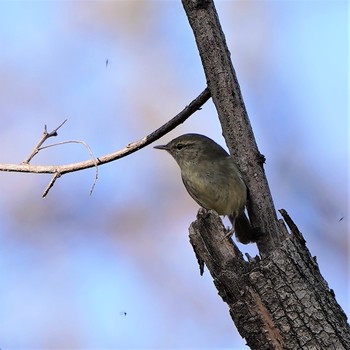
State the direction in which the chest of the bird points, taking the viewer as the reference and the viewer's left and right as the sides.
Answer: facing to the left of the viewer
